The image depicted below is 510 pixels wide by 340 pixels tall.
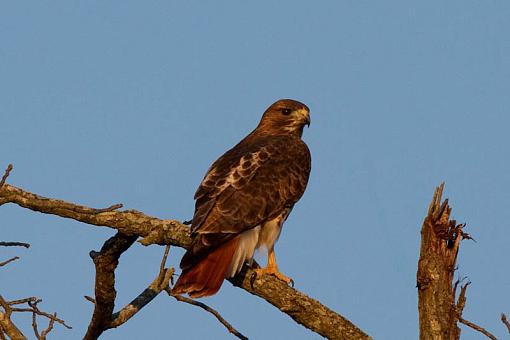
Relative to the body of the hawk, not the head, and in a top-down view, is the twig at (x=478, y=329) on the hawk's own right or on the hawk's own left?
on the hawk's own right

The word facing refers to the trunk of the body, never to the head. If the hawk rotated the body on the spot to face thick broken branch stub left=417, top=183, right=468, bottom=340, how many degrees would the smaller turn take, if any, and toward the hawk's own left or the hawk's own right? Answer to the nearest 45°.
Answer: approximately 45° to the hawk's own right
